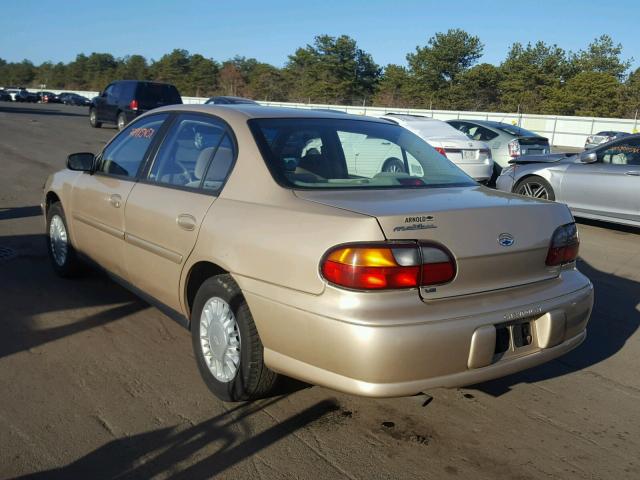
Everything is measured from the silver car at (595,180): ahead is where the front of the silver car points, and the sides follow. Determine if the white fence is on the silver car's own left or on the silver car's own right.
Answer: on the silver car's own right

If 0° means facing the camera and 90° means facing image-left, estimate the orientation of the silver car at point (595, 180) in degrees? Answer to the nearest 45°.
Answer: approximately 90°

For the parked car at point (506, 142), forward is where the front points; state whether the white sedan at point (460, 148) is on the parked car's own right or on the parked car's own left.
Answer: on the parked car's own left

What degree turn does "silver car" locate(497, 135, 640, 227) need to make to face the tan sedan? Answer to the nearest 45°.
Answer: approximately 90° to its left

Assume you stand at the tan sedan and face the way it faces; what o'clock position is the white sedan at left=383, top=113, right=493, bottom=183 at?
The white sedan is roughly at 2 o'clock from the tan sedan.

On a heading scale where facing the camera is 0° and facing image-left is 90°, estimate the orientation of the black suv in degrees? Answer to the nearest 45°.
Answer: approximately 135°

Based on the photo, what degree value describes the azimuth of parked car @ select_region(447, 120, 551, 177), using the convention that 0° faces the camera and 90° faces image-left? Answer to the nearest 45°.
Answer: approximately 135°
